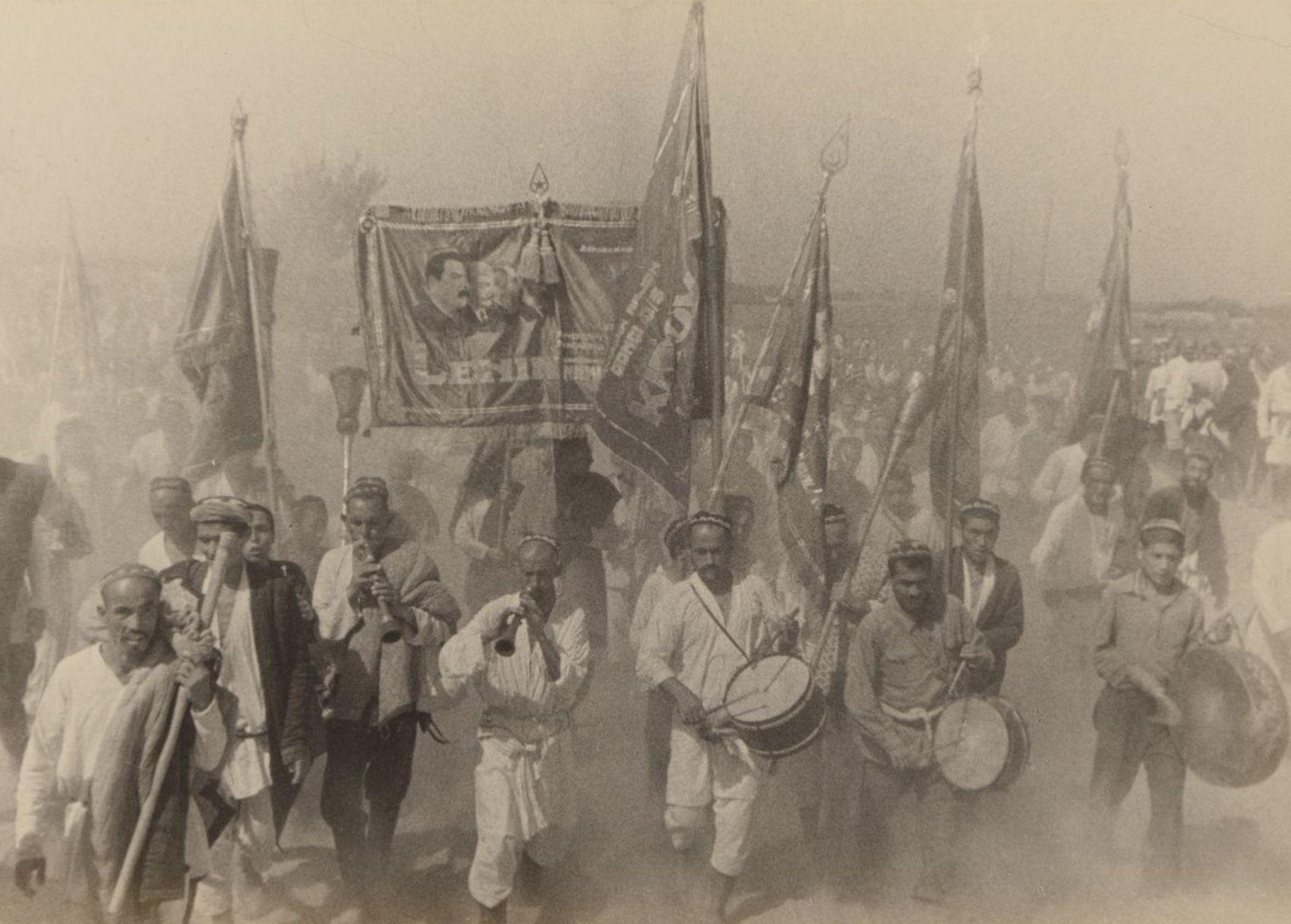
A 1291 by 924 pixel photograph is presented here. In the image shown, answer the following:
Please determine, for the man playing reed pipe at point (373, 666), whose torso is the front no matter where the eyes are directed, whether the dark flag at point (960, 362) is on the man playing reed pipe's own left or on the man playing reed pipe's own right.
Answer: on the man playing reed pipe's own left

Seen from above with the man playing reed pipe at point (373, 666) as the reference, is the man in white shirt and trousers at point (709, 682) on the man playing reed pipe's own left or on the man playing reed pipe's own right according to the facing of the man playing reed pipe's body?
on the man playing reed pipe's own left

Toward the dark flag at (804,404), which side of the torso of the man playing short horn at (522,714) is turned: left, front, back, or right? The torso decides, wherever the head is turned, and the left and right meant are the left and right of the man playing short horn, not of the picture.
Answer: back

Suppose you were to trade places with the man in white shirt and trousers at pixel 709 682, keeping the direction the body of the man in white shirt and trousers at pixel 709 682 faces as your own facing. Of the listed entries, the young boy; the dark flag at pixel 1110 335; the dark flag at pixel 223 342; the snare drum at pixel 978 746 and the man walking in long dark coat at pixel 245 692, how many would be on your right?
2

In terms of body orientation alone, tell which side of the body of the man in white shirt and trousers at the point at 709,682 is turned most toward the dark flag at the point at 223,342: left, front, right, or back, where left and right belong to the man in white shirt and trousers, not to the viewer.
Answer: right

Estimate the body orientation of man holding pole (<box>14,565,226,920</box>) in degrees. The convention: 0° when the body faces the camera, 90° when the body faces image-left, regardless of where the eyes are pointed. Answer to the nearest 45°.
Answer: approximately 0°

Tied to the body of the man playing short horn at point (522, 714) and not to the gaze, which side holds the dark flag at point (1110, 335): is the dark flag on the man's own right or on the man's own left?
on the man's own left

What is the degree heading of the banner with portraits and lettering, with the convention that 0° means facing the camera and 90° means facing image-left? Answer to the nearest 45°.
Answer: approximately 0°
